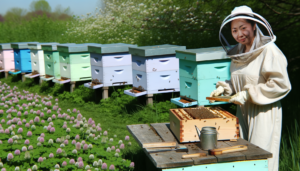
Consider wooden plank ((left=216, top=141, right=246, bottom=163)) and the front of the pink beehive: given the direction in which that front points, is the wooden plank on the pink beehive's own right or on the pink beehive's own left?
on the pink beehive's own left

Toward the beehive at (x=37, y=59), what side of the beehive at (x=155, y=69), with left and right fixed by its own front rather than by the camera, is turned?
right

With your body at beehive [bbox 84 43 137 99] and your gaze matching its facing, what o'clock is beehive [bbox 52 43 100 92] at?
beehive [bbox 52 43 100 92] is roughly at 3 o'clock from beehive [bbox 84 43 137 99].

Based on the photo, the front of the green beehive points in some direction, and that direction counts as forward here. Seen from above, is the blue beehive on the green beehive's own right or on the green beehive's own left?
on the green beehive's own right

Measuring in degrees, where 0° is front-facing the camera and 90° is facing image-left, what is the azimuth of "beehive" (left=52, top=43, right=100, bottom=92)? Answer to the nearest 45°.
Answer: approximately 45°

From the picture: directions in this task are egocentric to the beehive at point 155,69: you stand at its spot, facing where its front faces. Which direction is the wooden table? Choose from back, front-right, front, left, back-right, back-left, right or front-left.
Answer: front-left

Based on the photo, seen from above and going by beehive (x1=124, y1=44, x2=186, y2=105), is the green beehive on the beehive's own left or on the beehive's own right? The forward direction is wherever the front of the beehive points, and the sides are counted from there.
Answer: on the beehive's own right

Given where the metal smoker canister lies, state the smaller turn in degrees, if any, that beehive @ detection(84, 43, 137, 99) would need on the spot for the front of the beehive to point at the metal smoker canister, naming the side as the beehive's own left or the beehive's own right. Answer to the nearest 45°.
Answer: approximately 45° to the beehive's own left
